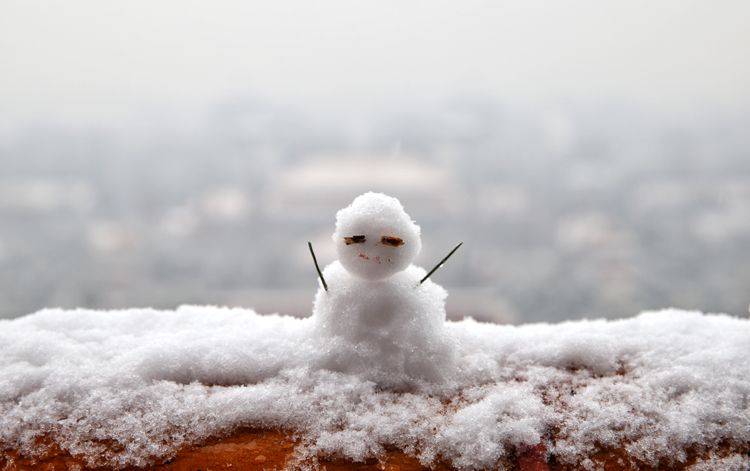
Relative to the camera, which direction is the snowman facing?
toward the camera
